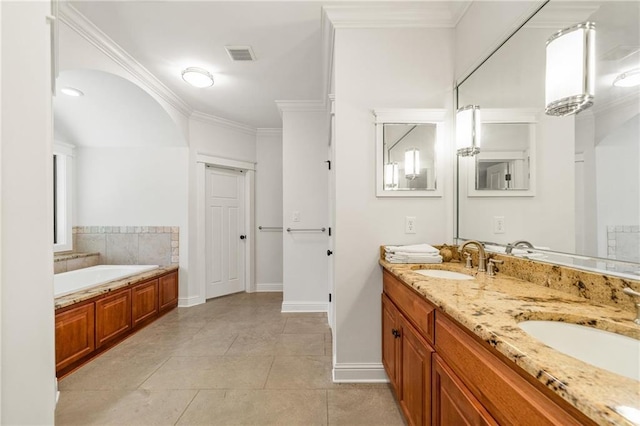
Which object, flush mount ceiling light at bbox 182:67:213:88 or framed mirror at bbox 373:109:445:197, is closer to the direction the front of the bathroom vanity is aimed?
the flush mount ceiling light

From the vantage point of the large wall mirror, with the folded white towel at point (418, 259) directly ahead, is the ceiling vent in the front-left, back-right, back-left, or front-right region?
front-left

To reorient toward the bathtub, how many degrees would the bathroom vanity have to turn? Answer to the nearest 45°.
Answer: approximately 45° to its right

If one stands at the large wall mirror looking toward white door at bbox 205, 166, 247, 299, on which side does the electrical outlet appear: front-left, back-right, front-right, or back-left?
front-right

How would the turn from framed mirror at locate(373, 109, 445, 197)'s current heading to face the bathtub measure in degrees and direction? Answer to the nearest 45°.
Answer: approximately 90° to its right

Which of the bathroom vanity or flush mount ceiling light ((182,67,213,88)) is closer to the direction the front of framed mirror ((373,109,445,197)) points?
the bathroom vanity

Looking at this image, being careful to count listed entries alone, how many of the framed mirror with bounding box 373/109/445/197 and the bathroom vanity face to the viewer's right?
0

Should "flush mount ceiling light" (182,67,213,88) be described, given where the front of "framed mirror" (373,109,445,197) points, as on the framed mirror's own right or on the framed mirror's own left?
on the framed mirror's own right

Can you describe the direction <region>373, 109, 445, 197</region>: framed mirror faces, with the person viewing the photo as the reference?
facing the viewer

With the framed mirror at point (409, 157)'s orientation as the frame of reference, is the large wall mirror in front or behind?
in front
